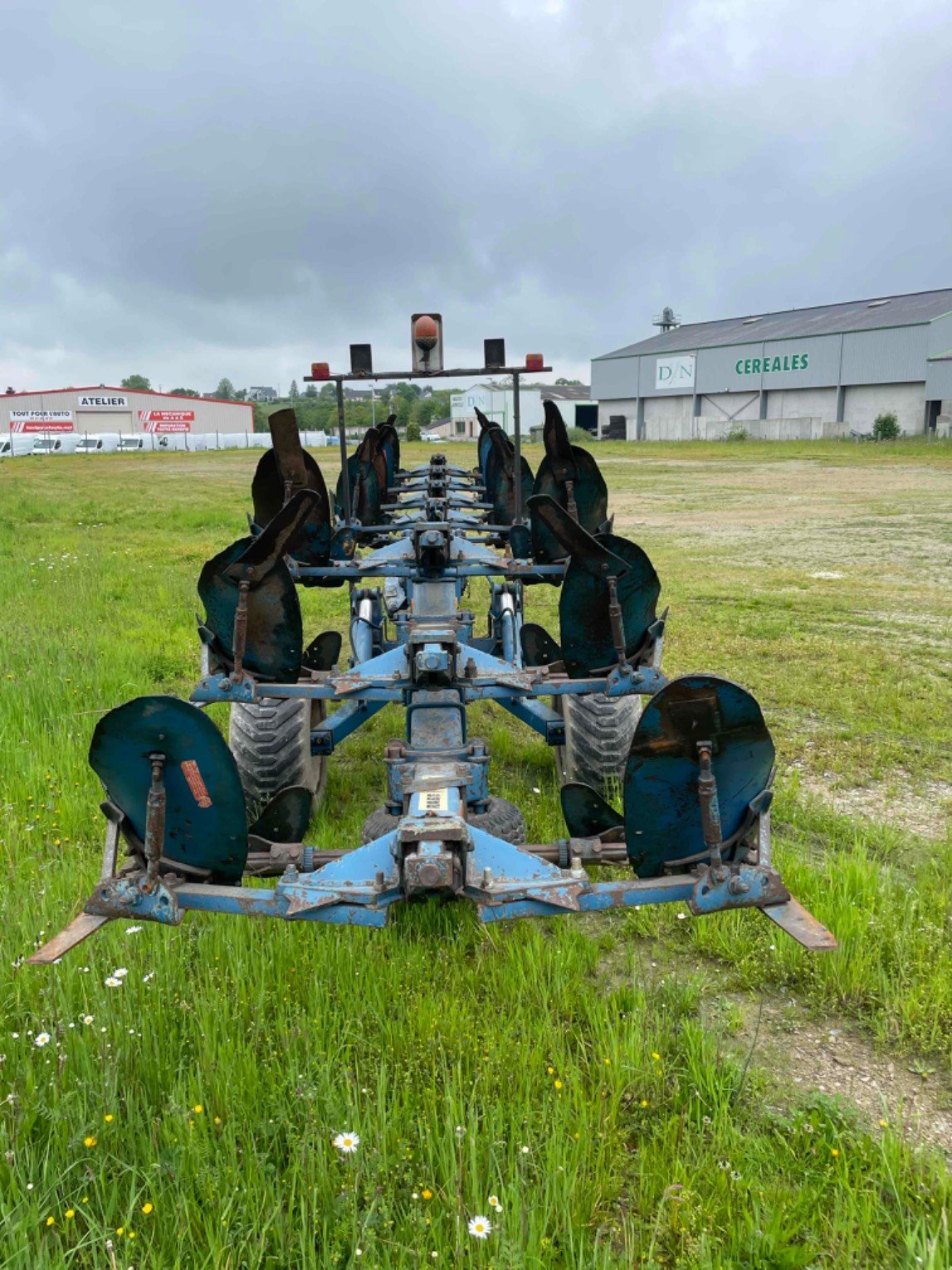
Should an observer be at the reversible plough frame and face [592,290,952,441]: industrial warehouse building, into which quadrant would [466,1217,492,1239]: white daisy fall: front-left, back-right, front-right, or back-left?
back-right

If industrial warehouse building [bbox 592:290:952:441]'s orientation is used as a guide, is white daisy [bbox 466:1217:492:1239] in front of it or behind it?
in front

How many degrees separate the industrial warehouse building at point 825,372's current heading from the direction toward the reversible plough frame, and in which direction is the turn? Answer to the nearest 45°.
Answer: approximately 45° to its left

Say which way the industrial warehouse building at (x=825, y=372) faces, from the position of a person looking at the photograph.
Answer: facing the viewer and to the left of the viewer

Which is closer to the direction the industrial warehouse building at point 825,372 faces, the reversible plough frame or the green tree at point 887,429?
the reversible plough frame
